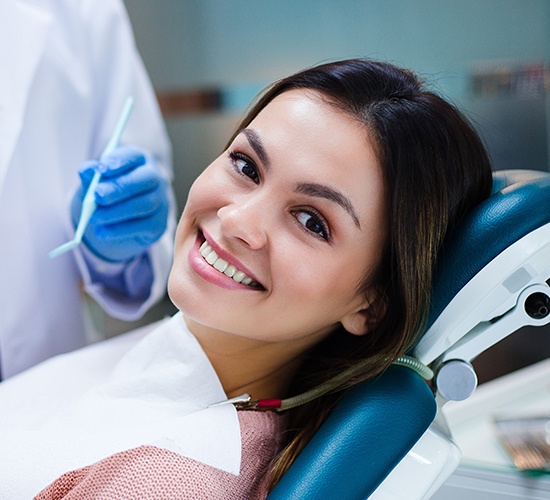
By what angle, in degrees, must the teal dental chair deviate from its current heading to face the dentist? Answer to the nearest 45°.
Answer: approximately 45° to its right

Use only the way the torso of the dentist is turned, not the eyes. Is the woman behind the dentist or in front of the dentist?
in front

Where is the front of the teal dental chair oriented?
to the viewer's left

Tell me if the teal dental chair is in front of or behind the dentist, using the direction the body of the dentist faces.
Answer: in front
